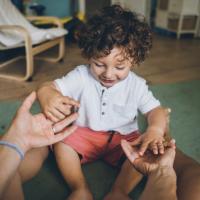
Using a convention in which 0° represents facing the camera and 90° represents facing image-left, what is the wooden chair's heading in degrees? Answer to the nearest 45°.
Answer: approximately 315°

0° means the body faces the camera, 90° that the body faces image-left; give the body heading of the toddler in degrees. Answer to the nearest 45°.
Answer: approximately 0°

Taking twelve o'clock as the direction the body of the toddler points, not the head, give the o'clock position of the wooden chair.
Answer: The wooden chair is roughly at 5 o'clock from the toddler.
